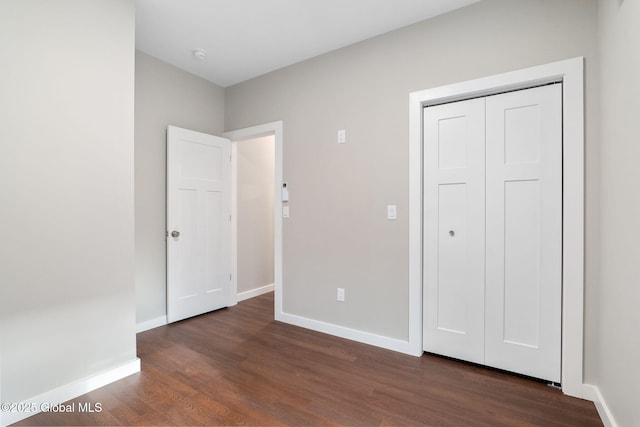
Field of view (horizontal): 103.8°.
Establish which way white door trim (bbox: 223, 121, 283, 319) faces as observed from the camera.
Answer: facing the viewer and to the left of the viewer

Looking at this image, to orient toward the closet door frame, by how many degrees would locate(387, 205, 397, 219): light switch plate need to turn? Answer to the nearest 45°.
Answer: approximately 90° to its left

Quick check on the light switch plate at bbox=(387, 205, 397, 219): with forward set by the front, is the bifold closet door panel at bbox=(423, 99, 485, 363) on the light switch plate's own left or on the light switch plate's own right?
on the light switch plate's own left

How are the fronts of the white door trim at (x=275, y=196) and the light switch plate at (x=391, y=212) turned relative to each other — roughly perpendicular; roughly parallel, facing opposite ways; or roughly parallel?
roughly parallel

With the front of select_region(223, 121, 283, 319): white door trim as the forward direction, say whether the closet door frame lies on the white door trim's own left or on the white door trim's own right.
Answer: on the white door trim's own left

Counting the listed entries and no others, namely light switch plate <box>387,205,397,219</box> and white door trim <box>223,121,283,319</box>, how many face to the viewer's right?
0

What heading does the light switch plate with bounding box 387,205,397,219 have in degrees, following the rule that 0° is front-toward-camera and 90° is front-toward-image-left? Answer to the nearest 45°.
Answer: approximately 0°

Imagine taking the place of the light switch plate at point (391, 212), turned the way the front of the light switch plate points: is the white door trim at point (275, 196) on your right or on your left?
on your right

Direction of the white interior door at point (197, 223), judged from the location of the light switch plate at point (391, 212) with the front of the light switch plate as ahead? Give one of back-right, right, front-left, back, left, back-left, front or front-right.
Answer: right

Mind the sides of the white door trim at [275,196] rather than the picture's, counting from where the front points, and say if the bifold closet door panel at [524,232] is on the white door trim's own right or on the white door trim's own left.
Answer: on the white door trim's own left

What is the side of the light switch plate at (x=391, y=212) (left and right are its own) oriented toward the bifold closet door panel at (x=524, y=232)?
left
